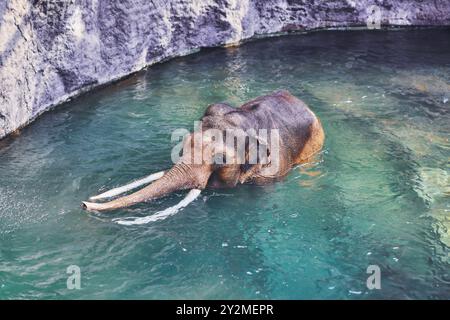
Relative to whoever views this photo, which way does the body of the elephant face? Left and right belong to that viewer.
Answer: facing the viewer and to the left of the viewer
